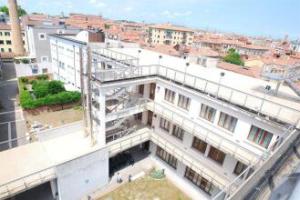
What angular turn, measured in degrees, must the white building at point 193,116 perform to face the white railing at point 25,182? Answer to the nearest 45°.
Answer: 0° — it already faces it

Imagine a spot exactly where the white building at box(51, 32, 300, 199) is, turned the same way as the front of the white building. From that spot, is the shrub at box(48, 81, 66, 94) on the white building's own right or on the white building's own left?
on the white building's own right

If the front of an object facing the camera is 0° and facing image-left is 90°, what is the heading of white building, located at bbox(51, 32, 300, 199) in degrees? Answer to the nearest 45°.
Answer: approximately 45°

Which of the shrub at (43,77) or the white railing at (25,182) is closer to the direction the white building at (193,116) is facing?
the white railing

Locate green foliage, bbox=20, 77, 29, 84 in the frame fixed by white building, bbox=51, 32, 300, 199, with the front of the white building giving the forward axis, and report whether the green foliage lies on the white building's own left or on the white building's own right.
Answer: on the white building's own right

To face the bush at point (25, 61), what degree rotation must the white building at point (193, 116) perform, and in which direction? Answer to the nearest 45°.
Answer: approximately 90° to its right

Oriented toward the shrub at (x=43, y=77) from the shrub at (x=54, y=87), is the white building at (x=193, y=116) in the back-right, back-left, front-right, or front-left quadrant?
back-right

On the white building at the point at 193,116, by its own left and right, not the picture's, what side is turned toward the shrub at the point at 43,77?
right

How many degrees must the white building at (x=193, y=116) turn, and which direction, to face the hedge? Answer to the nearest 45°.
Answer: approximately 90° to its right
